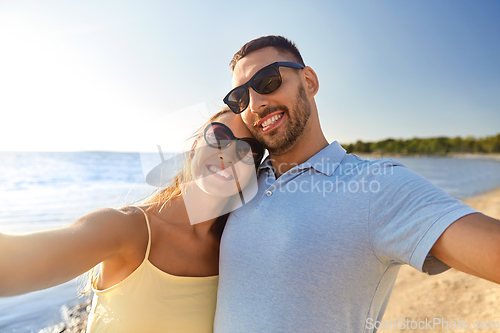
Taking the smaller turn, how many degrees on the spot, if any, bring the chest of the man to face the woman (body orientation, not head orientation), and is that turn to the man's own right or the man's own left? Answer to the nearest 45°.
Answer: approximately 45° to the man's own right
